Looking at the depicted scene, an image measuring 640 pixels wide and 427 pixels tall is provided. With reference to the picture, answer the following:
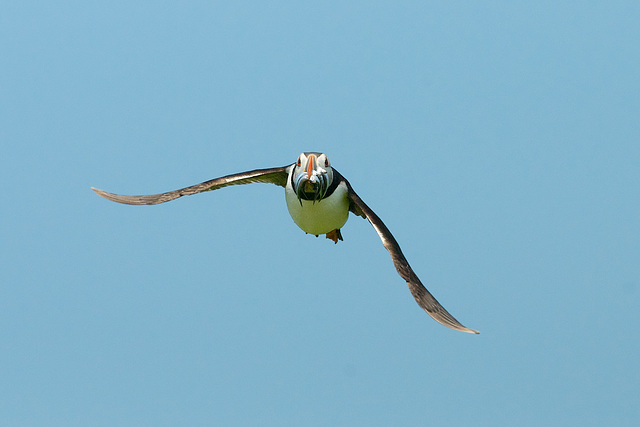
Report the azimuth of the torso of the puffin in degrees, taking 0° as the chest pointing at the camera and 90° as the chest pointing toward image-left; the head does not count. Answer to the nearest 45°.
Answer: approximately 0°
